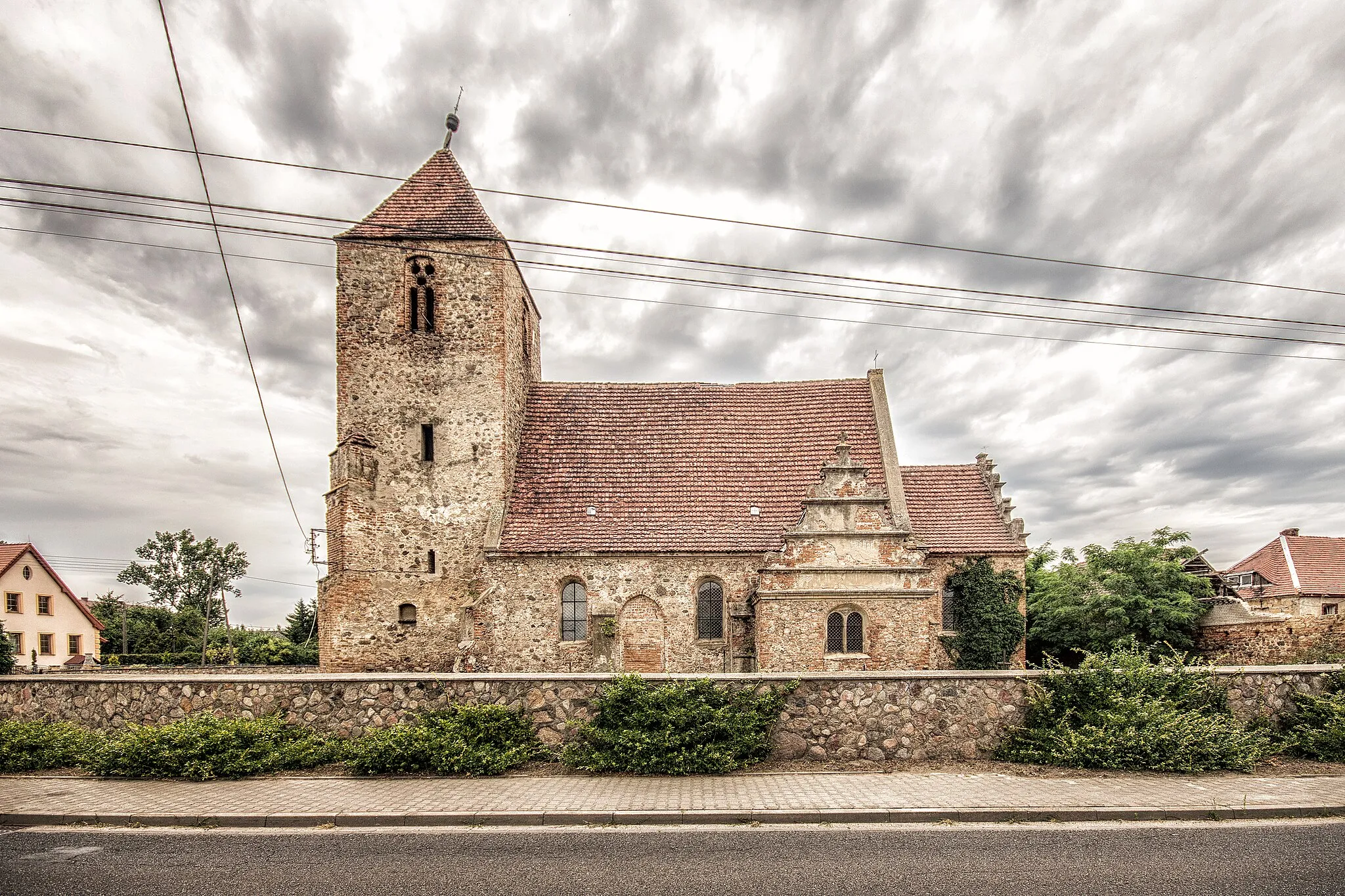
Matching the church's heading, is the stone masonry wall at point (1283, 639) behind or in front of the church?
behind

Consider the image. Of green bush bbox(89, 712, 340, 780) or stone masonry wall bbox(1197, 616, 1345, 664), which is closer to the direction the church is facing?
the green bush

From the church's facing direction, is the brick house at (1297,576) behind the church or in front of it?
behind

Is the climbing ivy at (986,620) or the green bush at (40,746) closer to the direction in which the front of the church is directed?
the green bush
